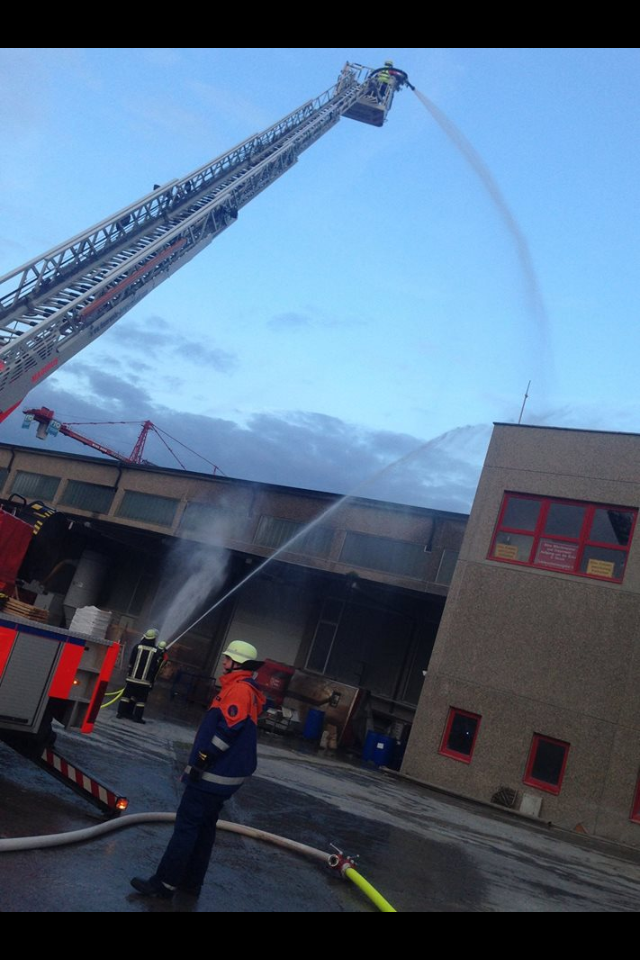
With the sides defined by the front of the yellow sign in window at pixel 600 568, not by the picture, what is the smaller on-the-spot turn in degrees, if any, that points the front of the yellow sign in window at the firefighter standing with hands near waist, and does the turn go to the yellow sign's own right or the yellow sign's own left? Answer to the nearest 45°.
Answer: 0° — it already faces them

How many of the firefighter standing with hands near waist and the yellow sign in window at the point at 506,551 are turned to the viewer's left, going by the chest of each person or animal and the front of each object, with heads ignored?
1

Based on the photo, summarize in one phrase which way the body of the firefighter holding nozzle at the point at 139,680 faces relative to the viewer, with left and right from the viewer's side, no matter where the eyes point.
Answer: facing away from the viewer and to the right of the viewer

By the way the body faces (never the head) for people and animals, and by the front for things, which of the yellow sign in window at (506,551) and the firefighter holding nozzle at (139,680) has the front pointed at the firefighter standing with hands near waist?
the yellow sign in window

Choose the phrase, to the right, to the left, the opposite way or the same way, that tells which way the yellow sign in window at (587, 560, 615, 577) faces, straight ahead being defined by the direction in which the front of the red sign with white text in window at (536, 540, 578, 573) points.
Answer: the same way

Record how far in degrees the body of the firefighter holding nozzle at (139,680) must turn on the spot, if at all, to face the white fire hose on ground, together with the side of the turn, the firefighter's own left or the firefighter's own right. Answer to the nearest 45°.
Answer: approximately 135° to the firefighter's own right

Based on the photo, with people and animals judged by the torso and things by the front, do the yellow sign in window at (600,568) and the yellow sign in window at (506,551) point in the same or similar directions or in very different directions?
same or similar directions

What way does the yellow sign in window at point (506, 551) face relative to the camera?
toward the camera

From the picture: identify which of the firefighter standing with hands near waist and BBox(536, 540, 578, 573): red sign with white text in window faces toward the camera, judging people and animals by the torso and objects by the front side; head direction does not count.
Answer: the red sign with white text in window

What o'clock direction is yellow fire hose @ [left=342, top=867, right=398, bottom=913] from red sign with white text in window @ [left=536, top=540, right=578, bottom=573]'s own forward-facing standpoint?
The yellow fire hose is roughly at 12 o'clock from the red sign with white text in window.

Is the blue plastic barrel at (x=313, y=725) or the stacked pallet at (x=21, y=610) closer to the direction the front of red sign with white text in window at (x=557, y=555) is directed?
the stacked pallet

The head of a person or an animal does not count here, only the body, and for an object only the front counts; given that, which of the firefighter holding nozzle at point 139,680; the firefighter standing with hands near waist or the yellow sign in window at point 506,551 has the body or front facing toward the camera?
the yellow sign in window

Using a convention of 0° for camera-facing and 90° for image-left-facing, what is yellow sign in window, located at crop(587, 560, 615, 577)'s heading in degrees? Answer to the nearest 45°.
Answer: approximately 0°

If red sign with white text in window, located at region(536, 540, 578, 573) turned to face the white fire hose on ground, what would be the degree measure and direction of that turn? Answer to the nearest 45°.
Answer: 0° — it already faces it

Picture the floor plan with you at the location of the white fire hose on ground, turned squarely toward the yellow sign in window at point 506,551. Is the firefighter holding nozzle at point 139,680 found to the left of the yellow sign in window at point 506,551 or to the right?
left

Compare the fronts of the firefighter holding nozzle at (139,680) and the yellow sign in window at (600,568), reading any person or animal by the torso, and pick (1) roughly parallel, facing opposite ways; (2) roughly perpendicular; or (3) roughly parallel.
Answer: roughly parallel, facing opposite ways

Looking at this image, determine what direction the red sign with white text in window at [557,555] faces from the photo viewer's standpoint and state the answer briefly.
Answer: facing the viewer

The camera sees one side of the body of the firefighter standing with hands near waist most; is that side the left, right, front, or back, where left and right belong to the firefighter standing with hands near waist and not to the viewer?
left

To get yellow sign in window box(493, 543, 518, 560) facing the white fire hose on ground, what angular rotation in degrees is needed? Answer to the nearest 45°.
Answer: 0° — it already faces it
